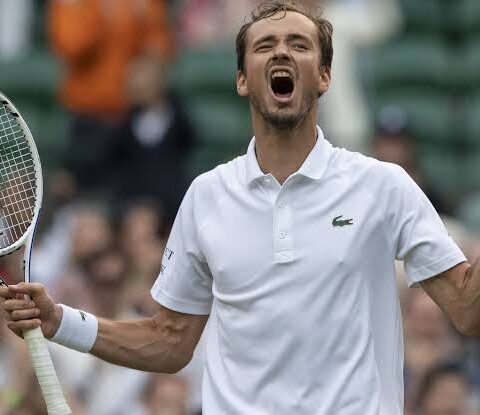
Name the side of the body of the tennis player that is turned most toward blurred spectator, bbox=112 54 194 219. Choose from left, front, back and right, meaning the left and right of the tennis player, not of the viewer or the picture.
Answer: back

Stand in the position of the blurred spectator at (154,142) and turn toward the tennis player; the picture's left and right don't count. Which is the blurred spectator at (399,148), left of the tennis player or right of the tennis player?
left

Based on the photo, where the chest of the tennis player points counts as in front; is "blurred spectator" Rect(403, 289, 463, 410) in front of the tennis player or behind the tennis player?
behind

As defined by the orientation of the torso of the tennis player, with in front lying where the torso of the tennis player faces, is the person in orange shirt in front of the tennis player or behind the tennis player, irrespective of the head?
behind

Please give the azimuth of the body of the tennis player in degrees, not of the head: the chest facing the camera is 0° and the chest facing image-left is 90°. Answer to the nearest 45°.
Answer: approximately 0°

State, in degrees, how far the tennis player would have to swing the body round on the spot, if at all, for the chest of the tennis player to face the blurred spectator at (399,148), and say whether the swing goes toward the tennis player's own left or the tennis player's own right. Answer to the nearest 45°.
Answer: approximately 180°
